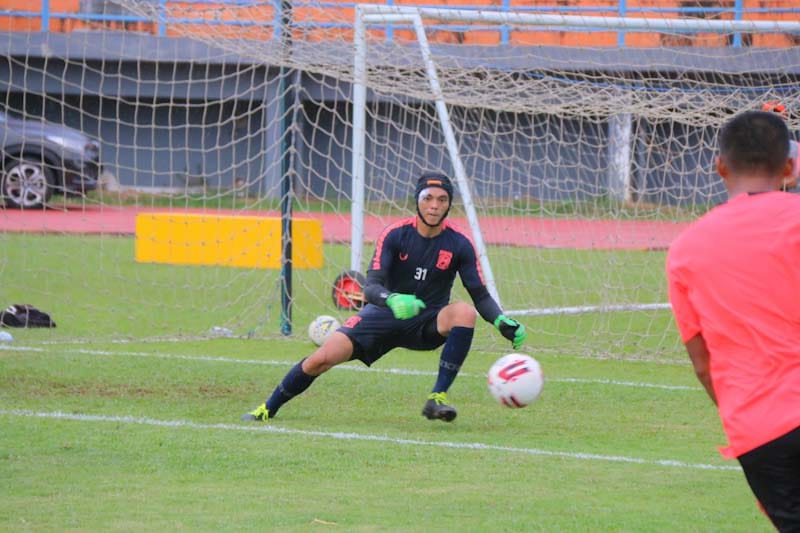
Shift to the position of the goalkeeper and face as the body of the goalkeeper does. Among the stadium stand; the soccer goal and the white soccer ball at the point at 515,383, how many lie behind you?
2

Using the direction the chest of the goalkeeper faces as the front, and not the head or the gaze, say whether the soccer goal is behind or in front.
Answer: behind

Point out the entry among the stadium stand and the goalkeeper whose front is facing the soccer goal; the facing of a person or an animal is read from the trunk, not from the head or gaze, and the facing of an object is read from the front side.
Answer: the stadium stand

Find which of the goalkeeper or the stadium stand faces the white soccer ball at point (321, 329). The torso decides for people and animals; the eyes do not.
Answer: the stadium stand

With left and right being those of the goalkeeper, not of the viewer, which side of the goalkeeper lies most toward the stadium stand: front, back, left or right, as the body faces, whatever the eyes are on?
back

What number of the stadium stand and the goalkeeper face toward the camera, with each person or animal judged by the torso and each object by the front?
2

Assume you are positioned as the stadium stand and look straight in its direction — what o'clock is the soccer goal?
The soccer goal is roughly at 12 o'clock from the stadium stand.

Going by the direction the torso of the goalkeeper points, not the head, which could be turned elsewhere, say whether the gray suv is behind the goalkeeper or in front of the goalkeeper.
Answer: behind

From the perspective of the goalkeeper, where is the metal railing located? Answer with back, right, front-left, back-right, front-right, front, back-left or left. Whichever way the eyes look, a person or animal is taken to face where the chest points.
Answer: back

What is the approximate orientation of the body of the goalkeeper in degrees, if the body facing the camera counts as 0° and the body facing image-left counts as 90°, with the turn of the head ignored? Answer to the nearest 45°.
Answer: approximately 0°
